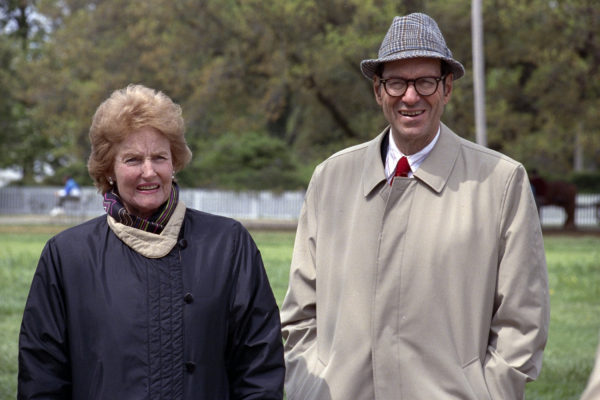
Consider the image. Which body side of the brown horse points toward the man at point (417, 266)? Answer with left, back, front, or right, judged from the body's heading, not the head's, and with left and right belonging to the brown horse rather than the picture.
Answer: left

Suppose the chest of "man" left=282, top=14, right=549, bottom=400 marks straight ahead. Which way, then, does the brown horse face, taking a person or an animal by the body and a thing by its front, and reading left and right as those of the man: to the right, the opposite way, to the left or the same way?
to the right

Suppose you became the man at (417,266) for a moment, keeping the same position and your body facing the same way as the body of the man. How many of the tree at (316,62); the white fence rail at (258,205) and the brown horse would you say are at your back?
3

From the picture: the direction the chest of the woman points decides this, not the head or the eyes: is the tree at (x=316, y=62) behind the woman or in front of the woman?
behind

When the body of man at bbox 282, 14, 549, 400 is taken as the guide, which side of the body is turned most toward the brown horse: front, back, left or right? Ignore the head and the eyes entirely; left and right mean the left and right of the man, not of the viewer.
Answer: back

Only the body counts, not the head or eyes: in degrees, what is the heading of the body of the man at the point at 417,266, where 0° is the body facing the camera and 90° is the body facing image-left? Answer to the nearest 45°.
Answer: approximately 0°

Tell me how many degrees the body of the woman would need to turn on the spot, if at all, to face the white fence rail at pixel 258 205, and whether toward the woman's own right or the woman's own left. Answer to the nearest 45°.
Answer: approximately 180°

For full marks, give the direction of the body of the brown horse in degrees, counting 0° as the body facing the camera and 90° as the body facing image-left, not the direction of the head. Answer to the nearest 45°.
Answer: approximately 90°

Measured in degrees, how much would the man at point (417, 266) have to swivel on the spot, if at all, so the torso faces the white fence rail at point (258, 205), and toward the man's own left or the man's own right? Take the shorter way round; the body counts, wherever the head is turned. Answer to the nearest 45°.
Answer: approximately 180°

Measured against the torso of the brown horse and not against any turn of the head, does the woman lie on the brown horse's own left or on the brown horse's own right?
on the brown horse's own left
